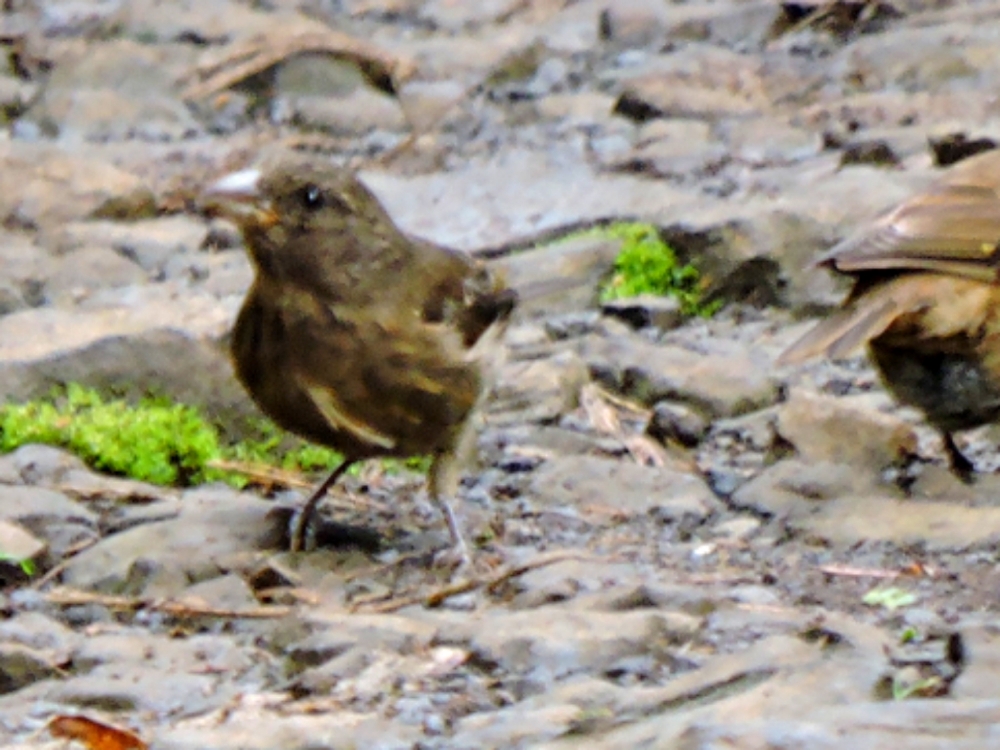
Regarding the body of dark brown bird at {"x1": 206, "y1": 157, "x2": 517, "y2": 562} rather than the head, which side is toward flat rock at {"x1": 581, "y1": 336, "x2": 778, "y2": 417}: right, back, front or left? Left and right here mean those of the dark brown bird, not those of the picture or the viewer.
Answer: back

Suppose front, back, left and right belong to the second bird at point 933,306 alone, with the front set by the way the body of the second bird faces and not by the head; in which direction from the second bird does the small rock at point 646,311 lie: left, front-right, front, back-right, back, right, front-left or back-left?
back-left

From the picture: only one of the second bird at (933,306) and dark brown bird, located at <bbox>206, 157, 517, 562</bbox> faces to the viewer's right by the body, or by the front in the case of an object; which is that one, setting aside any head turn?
the second bird

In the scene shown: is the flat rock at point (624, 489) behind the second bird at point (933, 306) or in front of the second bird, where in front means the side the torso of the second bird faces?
behind

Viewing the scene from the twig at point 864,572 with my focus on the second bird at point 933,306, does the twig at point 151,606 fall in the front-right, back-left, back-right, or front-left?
back-left

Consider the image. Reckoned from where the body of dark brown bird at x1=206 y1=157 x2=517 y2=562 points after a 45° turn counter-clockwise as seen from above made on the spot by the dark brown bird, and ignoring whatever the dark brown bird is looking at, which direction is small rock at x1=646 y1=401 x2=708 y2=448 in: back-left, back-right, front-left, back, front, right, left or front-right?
back-left

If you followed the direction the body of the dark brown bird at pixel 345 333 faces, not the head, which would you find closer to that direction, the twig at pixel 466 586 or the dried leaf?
the dried leaf

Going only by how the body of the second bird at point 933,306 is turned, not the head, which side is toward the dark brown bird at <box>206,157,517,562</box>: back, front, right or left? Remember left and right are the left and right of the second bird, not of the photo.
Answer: back

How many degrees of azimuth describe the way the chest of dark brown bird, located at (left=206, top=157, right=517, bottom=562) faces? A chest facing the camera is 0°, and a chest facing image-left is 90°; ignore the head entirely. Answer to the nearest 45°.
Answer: approximately 45°

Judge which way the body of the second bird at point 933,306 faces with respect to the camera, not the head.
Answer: to the viewer's right
